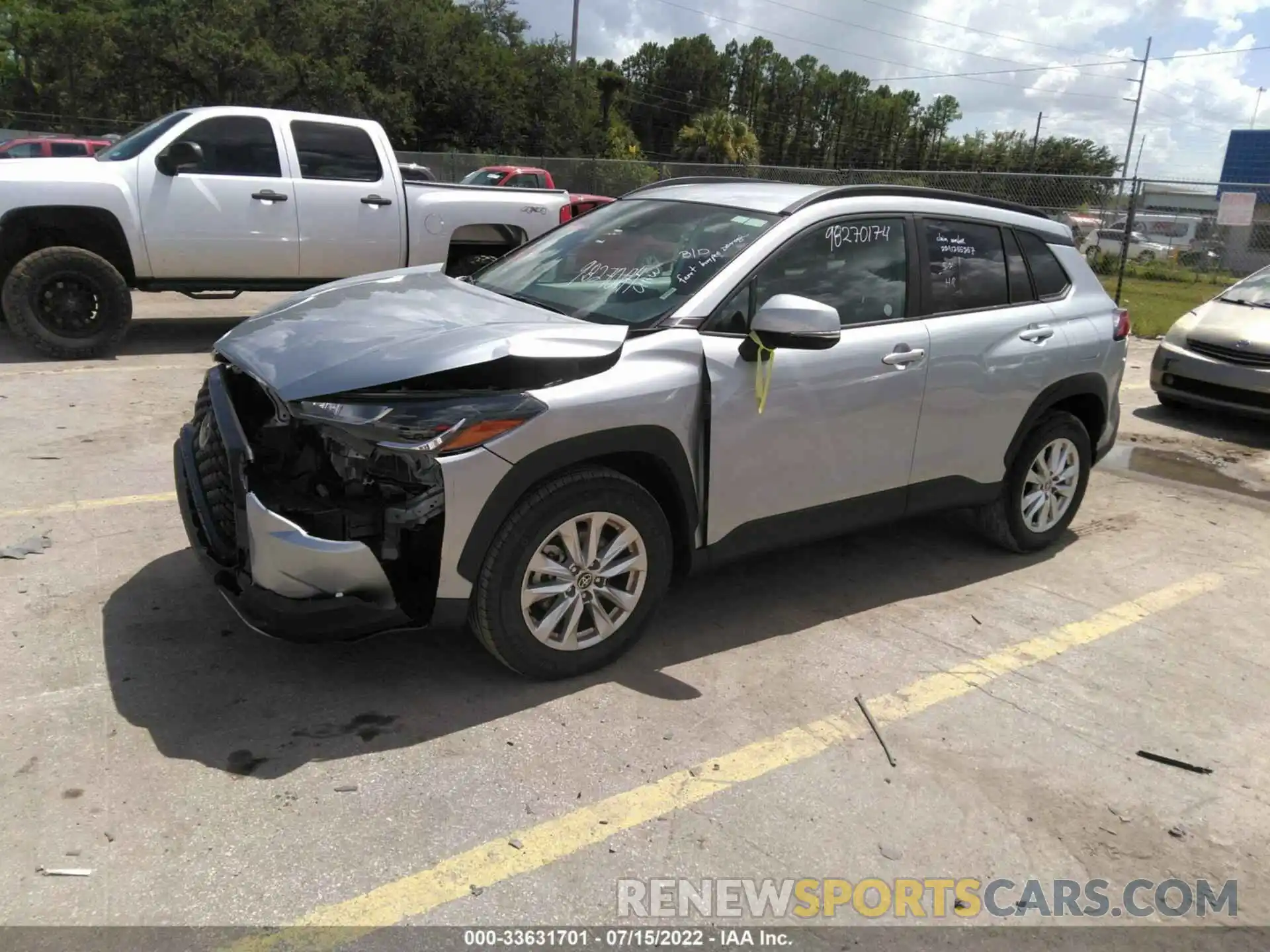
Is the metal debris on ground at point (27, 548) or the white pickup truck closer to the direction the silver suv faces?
the metal debris on ground

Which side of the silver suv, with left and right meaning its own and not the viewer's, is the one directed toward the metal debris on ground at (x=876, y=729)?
left

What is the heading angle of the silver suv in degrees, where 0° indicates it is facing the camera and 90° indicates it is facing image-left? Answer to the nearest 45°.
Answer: approximately 45°

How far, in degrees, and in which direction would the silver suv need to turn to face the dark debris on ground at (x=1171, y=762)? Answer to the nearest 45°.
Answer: approximately 135° to its left

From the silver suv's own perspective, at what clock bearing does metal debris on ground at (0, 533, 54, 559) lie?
The metal debris on ground is roughly at 2 o'clock from the silver suv.

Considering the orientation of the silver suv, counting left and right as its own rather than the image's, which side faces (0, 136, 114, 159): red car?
right

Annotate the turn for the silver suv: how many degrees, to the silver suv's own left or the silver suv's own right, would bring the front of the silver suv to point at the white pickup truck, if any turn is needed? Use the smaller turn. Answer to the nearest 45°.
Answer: approximately 90° to the silver suv's own right

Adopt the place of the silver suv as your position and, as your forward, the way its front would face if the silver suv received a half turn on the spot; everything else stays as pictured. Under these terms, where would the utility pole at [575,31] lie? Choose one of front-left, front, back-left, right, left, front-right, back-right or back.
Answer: front-left
